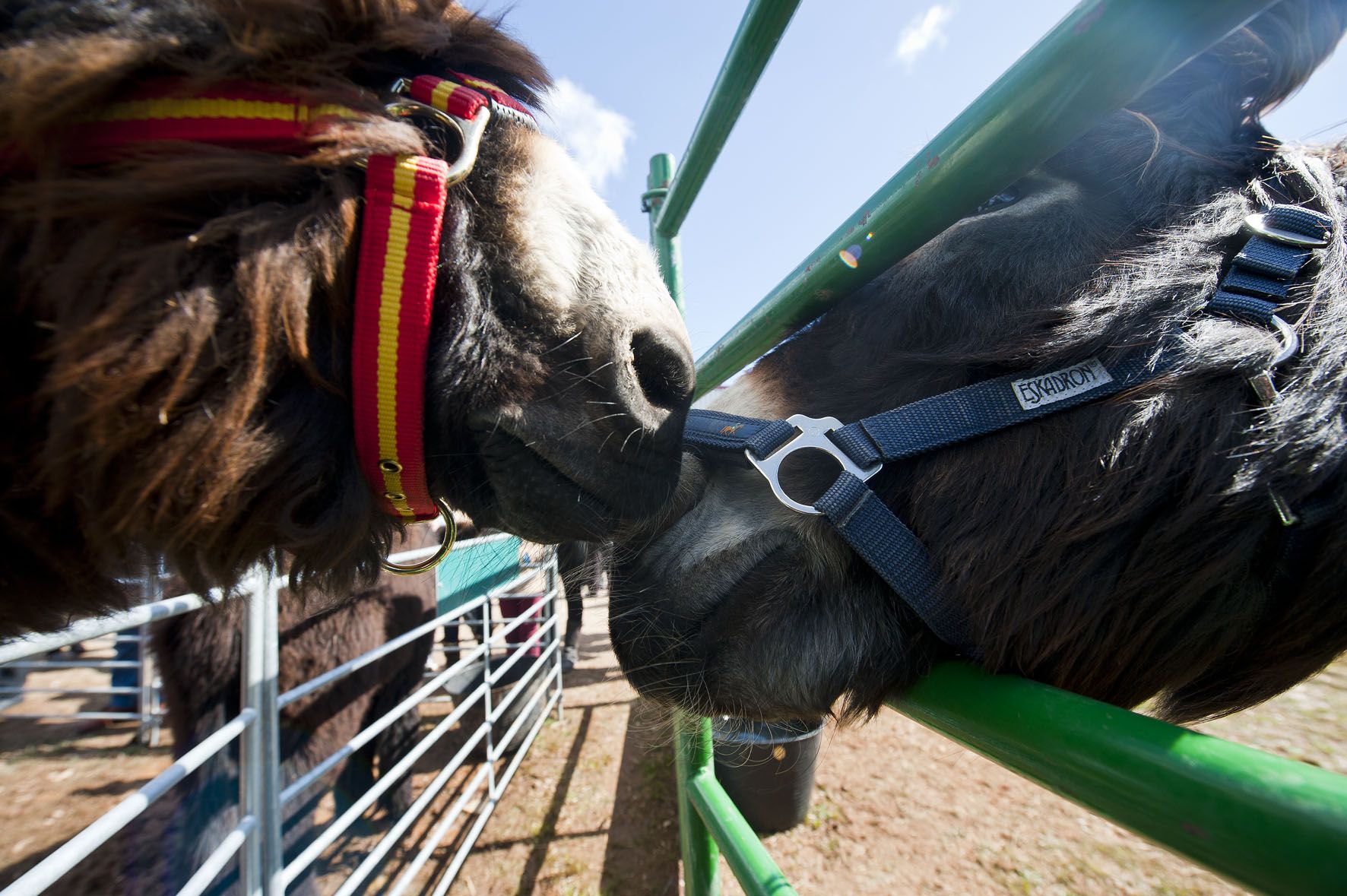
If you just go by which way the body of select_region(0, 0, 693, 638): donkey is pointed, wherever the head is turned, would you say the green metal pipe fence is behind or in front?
in front

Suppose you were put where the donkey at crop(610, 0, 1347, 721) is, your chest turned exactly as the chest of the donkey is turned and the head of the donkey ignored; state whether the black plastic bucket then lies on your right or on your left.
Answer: on your right

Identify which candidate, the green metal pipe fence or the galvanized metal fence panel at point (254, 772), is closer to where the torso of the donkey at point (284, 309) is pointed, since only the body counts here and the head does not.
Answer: the green metal pipe fence

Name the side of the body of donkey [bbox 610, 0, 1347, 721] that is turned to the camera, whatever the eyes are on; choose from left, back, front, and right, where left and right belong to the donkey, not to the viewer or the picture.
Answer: left

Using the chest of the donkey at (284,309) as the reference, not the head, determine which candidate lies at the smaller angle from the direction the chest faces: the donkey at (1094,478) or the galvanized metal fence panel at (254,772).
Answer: the donkey

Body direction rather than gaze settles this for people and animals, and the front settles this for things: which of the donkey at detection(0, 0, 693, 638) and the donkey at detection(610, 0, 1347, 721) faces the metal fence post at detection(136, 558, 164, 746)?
the donkey at detection(610, 0, 1347, 721)

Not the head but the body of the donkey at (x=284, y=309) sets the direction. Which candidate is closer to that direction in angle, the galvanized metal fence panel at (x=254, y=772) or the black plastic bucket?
the black plastic bucket

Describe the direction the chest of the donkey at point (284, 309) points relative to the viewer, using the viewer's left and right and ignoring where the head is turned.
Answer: facing to the right of the viewer

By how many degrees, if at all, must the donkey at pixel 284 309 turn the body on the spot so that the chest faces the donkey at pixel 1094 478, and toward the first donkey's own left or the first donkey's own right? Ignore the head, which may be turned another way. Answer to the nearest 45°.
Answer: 0° — it already faces it

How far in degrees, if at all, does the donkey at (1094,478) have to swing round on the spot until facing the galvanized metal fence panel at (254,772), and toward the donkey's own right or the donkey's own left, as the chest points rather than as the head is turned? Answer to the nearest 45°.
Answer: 0° — it already faces it

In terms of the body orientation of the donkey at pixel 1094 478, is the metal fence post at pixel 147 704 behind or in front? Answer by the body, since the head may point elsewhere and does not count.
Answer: in front

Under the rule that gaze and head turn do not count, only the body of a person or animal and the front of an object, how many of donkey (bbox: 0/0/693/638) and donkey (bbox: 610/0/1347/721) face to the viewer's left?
1

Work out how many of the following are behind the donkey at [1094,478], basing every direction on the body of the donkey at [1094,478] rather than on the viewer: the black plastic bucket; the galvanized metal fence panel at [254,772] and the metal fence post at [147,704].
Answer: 0
